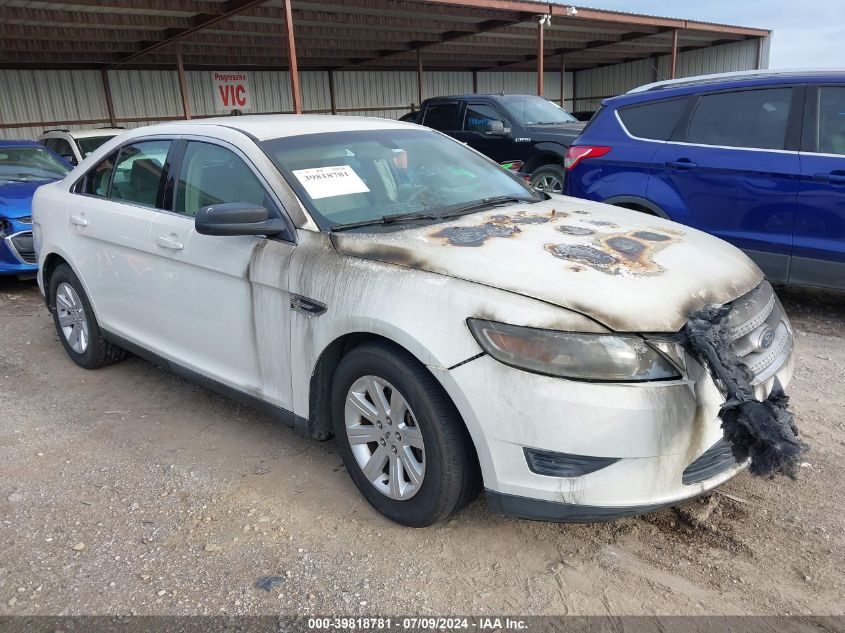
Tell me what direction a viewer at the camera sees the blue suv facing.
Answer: facing to the right of the viewer

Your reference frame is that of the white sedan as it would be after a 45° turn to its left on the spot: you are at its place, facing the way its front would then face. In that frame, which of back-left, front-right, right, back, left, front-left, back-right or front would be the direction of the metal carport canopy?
left

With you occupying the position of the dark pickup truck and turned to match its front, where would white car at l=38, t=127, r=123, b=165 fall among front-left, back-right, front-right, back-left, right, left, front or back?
back-right

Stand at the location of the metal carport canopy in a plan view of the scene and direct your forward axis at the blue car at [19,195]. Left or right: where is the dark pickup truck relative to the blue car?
left

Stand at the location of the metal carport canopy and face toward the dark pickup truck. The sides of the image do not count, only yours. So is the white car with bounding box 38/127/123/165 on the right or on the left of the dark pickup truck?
right

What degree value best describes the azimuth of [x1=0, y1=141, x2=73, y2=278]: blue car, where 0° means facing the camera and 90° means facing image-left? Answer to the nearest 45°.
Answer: approximately 315°

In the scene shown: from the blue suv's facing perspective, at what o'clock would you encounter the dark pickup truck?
The dark pickup truck is roughly at 8 o'clock from the blue suv.

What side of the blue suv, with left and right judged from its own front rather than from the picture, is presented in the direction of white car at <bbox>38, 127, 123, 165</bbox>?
back

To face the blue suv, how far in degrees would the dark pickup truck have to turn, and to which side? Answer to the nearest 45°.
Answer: approximately 45° to its right

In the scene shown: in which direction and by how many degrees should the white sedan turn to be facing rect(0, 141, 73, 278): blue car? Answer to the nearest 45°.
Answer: approximately 180°

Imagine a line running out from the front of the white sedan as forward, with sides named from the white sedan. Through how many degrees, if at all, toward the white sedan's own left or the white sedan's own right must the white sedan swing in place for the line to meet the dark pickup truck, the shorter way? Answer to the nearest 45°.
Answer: approximately 135° to the white sedan's own left
